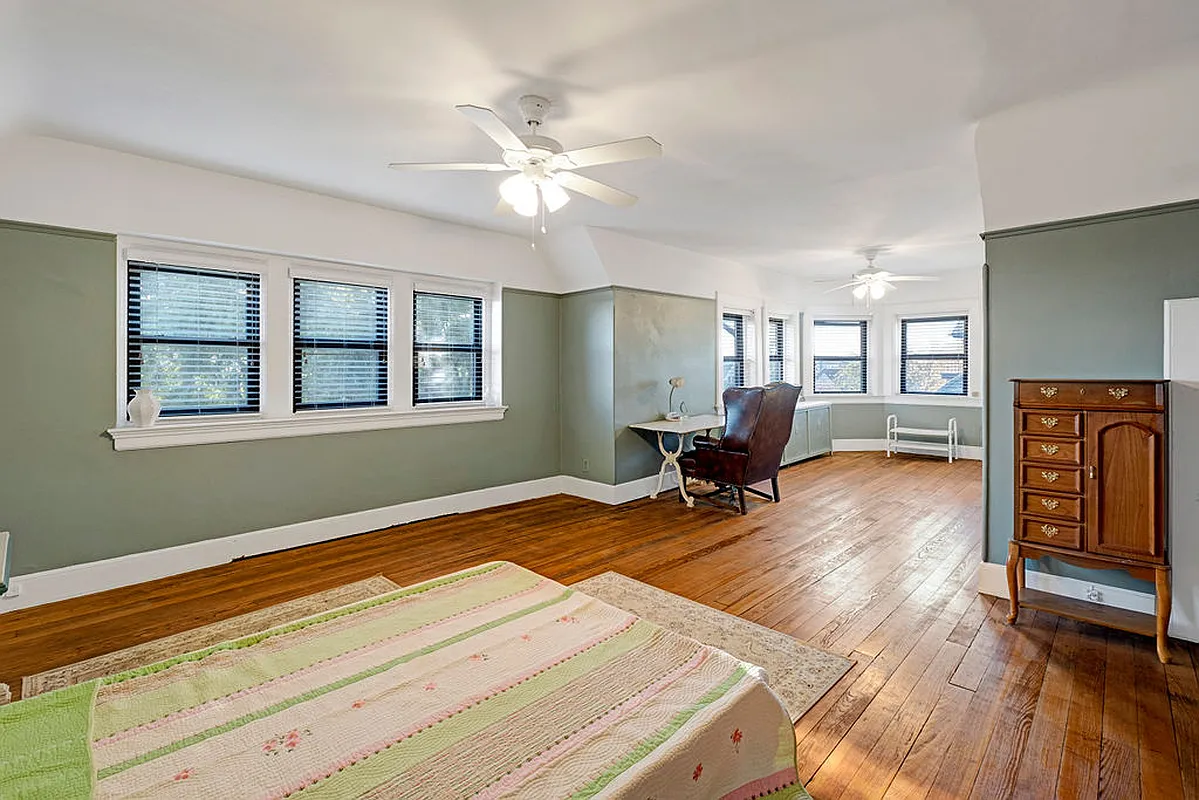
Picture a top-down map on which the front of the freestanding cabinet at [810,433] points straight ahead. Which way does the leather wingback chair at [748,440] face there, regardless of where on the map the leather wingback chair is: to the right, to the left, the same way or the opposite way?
the opposite way

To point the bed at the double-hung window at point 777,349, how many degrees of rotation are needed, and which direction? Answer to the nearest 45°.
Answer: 0° — it already faces it

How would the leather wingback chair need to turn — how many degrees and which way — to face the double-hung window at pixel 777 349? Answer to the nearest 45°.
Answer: approximately 45° to its right

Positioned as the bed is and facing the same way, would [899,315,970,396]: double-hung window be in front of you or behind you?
in front

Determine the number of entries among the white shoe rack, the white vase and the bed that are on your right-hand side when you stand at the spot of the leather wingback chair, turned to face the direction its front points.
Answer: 1

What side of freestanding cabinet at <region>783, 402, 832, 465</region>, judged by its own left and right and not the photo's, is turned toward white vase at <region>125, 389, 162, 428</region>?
right

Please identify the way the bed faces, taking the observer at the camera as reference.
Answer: facing away from the viewer and to the right of the viewer

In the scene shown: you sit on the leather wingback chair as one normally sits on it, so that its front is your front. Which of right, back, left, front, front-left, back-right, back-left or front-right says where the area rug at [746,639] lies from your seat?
back-left

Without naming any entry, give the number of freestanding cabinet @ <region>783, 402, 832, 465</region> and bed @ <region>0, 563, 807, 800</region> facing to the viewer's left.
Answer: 0

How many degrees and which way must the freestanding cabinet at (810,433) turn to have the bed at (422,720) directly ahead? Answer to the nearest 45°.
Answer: approximately 45° to its right

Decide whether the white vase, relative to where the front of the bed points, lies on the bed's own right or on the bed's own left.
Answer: on the bed's own left

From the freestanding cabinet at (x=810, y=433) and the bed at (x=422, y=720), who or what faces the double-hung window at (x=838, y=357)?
the bed

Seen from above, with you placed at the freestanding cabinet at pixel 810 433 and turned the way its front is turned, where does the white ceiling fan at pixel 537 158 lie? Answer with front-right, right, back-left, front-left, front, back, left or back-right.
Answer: front-right

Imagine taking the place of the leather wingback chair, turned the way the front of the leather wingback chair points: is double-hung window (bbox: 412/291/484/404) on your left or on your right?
on your left

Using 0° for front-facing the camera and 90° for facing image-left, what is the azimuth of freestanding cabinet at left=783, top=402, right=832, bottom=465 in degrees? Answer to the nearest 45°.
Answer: approximately 315°

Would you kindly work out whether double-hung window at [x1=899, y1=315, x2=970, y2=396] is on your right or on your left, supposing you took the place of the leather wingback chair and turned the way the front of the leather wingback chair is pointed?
on your right

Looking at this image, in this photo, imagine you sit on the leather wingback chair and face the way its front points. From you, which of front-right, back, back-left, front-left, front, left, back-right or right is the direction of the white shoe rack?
right

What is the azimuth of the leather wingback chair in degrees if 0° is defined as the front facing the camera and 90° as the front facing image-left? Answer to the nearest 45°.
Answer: approximately 135°
